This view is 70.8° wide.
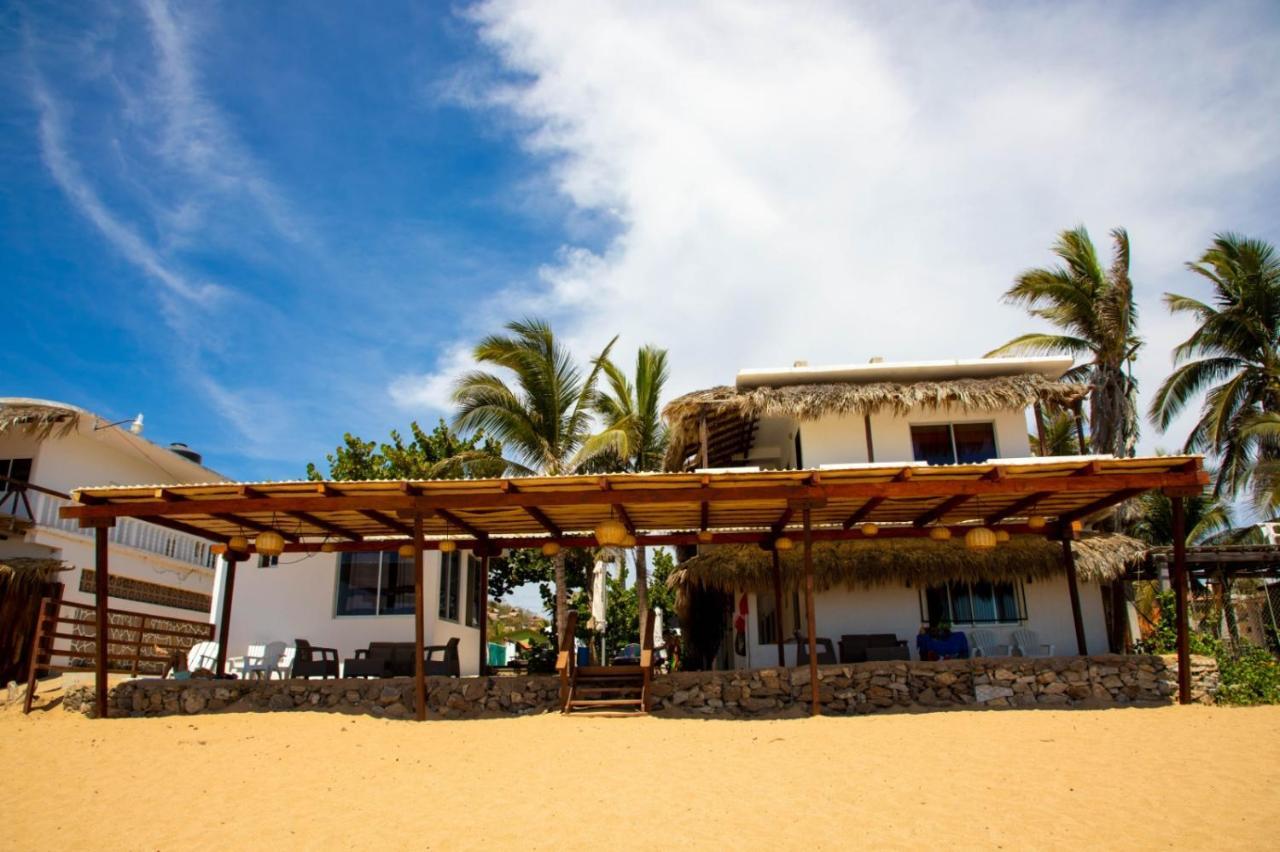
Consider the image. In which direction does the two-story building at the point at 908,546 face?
toward the camera

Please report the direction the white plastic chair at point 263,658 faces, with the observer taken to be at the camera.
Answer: facing the viewer and to the left of the viewer

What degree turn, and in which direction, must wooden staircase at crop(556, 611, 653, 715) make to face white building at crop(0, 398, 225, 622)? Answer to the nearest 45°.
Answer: approximately 135° to its right

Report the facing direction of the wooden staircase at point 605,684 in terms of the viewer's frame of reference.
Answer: facing the viewer

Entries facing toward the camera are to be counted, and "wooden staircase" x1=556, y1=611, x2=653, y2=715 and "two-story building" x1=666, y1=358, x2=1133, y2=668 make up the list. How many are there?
2

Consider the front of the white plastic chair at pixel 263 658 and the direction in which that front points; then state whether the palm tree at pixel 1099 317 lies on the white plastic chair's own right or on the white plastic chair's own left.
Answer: on the white plastic chair's own left

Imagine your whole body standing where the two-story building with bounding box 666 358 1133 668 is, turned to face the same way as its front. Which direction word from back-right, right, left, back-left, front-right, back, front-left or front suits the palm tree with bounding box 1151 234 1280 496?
back-left

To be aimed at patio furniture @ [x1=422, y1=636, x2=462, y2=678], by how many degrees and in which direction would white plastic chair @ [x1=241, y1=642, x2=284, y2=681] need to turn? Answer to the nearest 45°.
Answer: approximately 90° to its left

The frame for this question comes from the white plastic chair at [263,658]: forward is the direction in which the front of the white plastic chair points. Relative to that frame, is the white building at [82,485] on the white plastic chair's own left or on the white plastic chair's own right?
on the white plastic chair's own right

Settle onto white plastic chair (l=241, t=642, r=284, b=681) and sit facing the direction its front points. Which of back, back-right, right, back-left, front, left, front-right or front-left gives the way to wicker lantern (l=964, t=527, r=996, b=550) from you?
left
